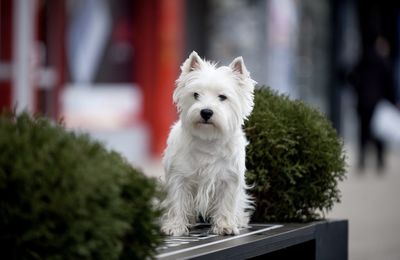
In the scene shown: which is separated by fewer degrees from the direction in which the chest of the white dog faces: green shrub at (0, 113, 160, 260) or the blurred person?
the green shrub

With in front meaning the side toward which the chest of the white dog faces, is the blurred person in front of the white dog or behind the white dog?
behind

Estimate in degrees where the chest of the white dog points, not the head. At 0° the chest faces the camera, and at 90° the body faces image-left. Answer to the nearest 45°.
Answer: approximately 0°
